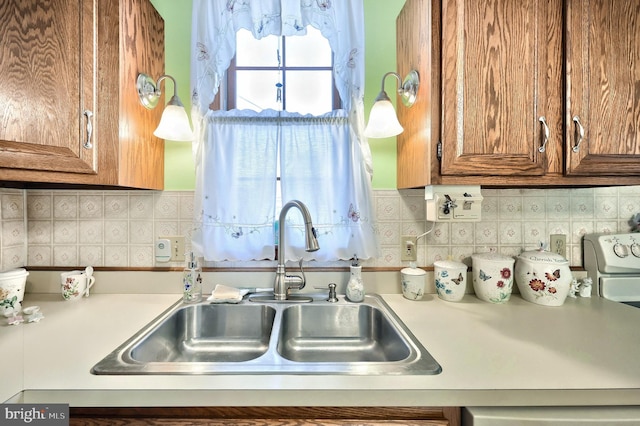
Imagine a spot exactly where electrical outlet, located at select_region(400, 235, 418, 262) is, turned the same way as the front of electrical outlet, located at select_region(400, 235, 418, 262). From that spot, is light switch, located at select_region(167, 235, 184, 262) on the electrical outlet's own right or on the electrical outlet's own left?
on the electrical outlet's own right

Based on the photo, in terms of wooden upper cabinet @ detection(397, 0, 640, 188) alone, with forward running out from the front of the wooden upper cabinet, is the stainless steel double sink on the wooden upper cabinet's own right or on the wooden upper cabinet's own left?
on the wooden upper cabinet's own right

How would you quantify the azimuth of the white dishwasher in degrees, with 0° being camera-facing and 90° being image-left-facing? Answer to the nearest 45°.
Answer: approximately 0°
